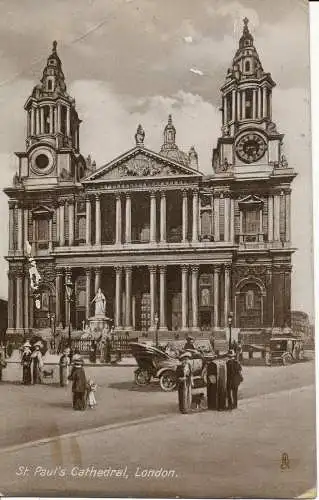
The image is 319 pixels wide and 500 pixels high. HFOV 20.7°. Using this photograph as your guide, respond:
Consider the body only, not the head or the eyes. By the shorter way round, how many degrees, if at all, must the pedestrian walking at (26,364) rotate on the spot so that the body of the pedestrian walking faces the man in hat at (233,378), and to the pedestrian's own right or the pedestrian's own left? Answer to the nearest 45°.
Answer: approximately 90° to the pedestrian's own left

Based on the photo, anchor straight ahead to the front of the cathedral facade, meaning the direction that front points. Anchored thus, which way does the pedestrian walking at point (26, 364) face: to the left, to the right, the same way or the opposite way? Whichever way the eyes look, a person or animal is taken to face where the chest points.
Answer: the same way

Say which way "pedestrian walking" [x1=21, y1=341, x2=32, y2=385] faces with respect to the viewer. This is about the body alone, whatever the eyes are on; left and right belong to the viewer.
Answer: facing the viewer

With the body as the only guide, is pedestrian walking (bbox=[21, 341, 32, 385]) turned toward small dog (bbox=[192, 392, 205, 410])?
no

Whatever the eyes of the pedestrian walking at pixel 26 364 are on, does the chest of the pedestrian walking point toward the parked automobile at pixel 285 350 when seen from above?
no

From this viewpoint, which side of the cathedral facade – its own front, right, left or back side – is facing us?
front
